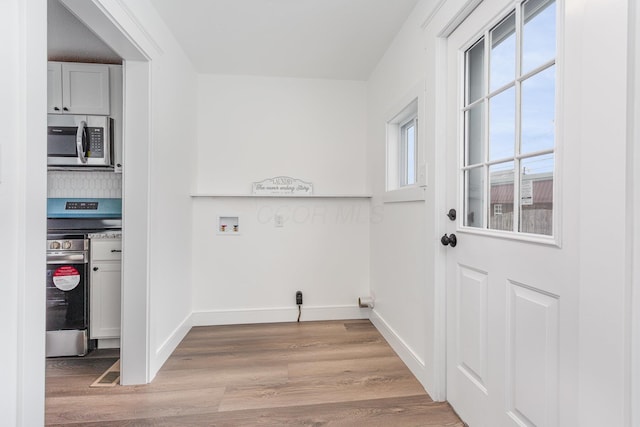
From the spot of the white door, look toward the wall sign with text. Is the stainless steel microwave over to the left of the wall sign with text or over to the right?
left

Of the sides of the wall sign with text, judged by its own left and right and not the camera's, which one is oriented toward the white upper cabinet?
right

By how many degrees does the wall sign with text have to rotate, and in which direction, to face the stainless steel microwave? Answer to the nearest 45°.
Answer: approximately 90° to its right

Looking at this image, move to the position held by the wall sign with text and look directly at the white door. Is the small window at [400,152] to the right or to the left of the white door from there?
left

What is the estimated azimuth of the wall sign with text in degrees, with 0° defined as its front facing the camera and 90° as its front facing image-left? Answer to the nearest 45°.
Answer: approximately 0°

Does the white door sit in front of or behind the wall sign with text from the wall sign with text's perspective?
in front

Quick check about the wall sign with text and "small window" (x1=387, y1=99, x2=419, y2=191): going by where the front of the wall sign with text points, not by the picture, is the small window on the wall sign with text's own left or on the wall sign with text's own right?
on the wall sign with text's own left

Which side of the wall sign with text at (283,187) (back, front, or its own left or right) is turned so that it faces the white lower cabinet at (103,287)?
right

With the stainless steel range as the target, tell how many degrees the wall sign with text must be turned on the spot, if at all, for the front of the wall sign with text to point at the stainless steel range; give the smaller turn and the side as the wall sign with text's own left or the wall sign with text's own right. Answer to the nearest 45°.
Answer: approximately 90° to the wall sign with text's own right

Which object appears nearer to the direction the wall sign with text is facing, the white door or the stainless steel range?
the white door
